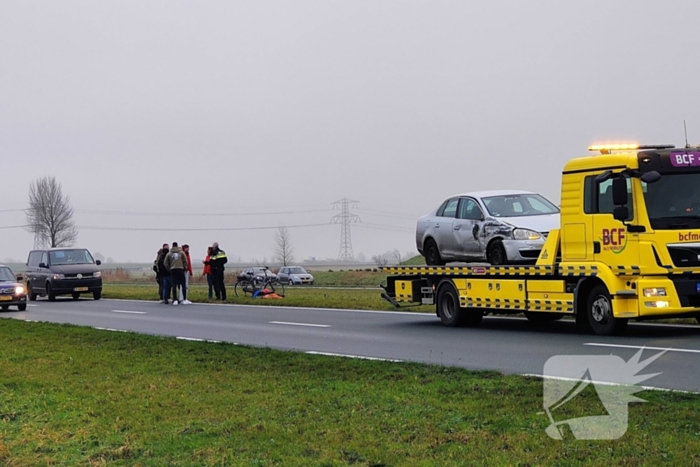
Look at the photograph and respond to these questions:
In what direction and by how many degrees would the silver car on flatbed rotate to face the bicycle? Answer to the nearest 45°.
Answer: approximately 180°

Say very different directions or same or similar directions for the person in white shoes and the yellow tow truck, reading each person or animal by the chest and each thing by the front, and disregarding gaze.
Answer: very different directions

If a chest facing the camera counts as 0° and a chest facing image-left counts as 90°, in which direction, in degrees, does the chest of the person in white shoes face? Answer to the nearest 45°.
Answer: approximately 180°

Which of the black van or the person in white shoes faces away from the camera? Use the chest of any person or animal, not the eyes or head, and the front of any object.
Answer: the person in white shoes

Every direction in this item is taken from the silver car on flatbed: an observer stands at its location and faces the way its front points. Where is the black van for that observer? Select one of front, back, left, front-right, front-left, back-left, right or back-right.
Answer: back

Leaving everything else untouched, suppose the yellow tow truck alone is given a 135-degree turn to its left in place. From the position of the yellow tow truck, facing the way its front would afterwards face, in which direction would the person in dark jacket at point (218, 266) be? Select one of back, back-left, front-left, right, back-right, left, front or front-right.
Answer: front-left

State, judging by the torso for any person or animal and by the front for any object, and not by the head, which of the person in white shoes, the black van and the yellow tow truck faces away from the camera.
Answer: the person in white shoes

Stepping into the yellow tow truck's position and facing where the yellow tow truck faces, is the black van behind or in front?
behind

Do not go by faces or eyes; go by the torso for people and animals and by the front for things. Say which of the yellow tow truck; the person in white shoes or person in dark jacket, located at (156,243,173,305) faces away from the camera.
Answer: the person in white shoes

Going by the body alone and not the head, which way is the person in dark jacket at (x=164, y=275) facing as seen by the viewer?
to the viewer's right

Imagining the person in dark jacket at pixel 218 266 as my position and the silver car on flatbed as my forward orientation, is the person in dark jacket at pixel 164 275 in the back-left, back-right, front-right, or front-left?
back-right

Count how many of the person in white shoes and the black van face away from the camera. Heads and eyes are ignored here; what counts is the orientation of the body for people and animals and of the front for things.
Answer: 1
